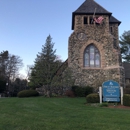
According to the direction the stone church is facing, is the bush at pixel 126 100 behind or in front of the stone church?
in front

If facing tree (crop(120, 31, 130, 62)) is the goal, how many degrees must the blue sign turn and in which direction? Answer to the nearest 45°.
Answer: approximately 180°

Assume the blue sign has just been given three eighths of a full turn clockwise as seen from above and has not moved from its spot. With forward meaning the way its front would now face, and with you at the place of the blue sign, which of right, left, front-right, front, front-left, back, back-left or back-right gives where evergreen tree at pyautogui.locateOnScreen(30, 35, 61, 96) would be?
front

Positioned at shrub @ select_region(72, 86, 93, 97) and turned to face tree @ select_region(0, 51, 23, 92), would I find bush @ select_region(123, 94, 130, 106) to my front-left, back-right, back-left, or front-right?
back-left

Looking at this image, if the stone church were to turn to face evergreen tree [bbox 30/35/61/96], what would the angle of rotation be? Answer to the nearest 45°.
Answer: approximately 90° to its right

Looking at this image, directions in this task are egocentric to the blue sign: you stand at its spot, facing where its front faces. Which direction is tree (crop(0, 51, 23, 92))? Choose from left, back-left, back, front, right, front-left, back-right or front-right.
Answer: back-right

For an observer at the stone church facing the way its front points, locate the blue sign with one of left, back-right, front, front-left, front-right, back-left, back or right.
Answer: front

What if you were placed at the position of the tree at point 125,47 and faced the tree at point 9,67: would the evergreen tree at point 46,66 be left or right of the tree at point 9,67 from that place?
left

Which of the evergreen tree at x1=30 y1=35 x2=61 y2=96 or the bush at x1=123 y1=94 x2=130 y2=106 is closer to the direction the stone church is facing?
the bush

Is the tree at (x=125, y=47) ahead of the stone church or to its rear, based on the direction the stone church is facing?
to the rear

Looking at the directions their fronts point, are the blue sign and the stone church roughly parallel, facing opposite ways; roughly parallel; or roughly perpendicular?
roughly parallel

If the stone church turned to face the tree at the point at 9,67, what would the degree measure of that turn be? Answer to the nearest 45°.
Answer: approximately 135° to its right

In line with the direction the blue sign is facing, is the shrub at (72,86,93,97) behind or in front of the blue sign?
behind

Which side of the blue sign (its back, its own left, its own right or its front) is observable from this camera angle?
front

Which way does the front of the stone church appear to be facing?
toward the camera
